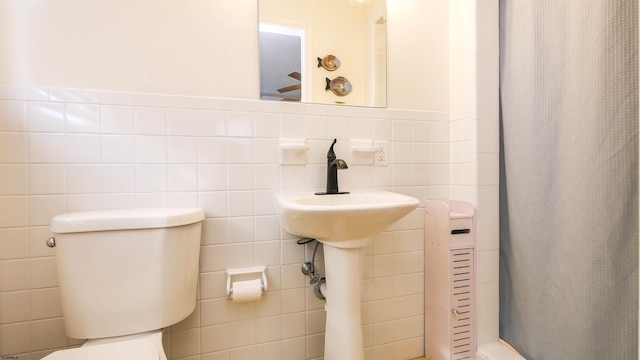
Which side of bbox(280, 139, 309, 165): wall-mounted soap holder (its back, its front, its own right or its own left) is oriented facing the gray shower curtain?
left

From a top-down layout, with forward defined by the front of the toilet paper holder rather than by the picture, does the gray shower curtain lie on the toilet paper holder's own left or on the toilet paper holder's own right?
on the toilet paper holder's own left

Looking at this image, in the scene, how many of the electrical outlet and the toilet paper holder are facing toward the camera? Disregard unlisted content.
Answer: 2
